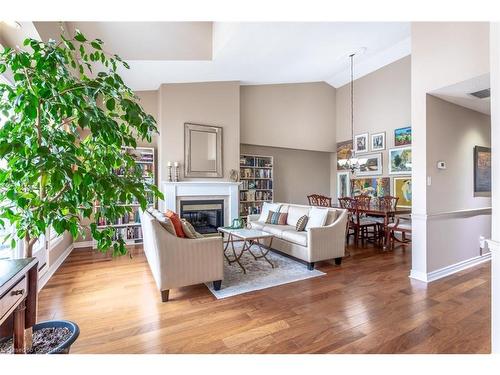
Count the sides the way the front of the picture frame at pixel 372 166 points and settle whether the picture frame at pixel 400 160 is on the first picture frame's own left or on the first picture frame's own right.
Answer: on the first picture frame's own left

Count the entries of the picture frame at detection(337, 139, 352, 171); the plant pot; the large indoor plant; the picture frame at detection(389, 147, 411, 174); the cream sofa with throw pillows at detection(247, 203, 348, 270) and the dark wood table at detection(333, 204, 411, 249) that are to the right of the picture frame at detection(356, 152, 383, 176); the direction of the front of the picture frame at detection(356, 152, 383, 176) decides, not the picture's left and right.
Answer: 1

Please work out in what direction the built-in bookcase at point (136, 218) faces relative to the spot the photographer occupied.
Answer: facing the viewer

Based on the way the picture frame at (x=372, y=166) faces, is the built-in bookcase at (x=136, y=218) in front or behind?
in front

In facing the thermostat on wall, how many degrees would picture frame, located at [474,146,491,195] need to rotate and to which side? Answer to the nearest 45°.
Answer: approximately 45° to its right

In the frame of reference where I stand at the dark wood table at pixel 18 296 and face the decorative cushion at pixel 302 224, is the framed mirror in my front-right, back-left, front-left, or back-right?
front-left

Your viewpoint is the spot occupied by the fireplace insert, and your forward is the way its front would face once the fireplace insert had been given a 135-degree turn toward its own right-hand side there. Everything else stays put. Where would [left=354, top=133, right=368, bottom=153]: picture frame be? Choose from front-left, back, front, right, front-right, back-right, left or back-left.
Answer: back-right

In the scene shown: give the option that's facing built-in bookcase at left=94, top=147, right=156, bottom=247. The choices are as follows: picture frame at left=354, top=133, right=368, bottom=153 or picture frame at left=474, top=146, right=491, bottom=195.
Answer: picture frame at left=354, top=133, right=368, bottom=153

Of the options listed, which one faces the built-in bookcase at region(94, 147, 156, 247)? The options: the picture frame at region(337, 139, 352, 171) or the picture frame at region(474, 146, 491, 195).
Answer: the picture frame at region(337, 139, 352, 171)

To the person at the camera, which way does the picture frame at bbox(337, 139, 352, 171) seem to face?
facing the viewer and to the left of the viewer

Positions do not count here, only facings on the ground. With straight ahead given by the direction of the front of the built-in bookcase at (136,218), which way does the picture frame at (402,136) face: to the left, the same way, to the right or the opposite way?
to the right

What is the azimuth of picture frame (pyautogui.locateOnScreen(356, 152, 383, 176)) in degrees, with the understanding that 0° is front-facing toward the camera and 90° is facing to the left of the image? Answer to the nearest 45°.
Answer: approximately 45°

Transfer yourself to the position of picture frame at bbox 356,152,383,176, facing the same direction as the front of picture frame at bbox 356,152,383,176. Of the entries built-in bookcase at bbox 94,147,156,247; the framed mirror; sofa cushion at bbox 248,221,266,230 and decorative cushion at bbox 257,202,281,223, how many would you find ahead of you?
4

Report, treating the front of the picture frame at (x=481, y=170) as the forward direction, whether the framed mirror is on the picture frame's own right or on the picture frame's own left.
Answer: on the picture frame's own right

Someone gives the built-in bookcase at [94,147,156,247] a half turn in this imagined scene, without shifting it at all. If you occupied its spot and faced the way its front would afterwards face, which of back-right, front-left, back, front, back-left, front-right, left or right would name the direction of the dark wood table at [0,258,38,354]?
back

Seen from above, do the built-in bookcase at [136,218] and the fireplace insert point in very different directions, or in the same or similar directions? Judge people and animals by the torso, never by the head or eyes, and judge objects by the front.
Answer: same or similar directions

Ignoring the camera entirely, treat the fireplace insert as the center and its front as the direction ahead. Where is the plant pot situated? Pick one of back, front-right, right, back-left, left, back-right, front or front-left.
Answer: front

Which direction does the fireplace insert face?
toward the camera
